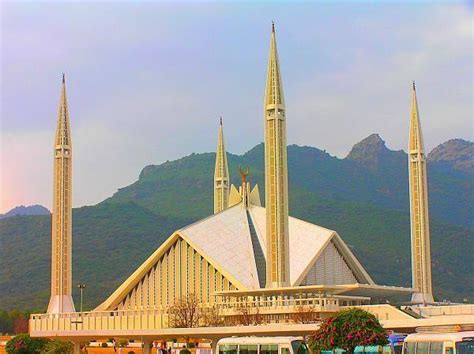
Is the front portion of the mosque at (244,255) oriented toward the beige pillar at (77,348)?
no

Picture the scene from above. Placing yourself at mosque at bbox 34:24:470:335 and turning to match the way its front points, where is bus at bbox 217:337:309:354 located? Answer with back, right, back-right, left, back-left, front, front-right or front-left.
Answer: front-right

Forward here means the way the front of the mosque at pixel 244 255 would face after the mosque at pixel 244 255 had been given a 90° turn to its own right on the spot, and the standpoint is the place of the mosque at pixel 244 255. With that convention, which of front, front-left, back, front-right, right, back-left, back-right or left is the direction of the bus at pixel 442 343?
front-left

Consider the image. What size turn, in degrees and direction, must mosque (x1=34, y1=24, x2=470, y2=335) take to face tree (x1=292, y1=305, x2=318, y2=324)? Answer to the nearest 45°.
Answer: approximately 45° to its right

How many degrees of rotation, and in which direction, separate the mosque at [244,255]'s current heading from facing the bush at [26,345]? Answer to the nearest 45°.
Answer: approximately 90° to its right

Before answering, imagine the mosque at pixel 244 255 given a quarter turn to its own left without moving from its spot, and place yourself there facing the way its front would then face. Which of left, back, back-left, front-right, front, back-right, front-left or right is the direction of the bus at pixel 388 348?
back-right

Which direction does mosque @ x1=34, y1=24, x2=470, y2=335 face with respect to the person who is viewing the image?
facing the viewer and to the right of the viewer

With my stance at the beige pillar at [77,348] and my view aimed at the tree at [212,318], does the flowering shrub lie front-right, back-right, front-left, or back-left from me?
front-right

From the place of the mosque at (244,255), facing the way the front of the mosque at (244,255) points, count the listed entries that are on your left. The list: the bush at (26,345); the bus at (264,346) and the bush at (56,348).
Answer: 0

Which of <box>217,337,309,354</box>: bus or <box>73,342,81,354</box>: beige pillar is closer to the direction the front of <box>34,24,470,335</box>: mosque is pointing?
the bus
